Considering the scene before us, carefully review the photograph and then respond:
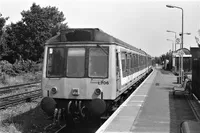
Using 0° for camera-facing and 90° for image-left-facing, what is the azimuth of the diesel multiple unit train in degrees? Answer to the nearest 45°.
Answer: approximately 45°

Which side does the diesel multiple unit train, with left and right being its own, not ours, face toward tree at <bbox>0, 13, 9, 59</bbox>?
right

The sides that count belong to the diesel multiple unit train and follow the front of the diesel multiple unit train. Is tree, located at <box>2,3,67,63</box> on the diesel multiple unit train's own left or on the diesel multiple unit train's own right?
on the diesel multiple unit train's own right
